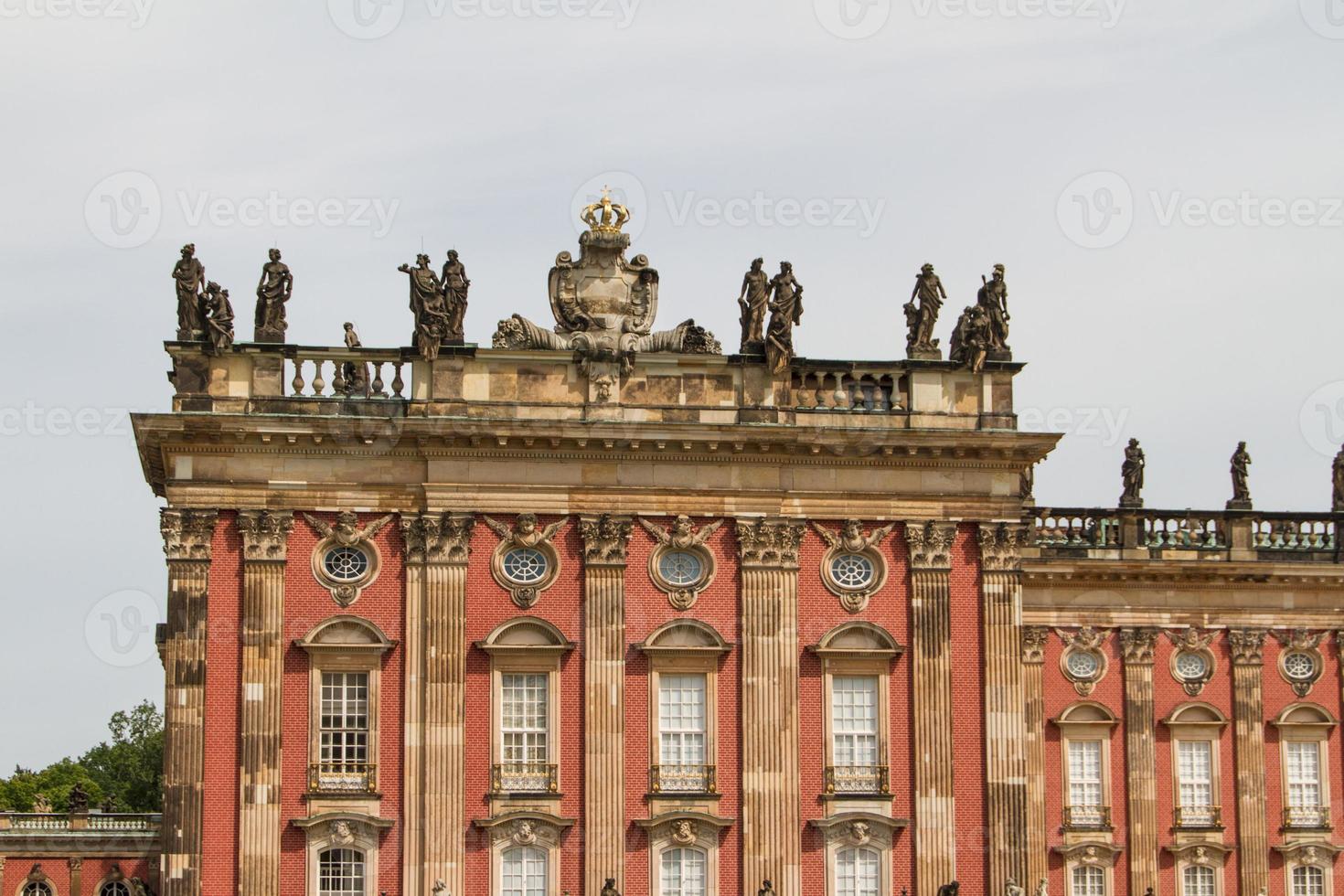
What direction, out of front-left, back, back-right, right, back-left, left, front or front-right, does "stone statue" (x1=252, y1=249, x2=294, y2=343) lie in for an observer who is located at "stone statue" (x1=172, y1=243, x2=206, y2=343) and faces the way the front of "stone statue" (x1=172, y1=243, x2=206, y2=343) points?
left

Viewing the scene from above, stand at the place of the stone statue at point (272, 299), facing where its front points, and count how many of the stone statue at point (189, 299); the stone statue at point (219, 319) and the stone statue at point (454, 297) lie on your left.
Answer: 1

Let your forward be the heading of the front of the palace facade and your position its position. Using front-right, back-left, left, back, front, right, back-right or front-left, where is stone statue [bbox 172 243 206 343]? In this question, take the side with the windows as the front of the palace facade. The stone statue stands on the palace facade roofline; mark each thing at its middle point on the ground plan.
right

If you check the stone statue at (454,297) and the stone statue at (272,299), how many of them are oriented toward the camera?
2

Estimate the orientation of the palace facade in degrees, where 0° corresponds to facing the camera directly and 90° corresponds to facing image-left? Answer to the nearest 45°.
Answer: approximately 0°

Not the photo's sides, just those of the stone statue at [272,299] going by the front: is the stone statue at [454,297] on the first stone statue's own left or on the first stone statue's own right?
on the first stone statue's own left

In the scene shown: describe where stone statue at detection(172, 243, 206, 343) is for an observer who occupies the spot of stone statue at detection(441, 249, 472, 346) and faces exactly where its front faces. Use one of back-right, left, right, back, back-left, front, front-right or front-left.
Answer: right
